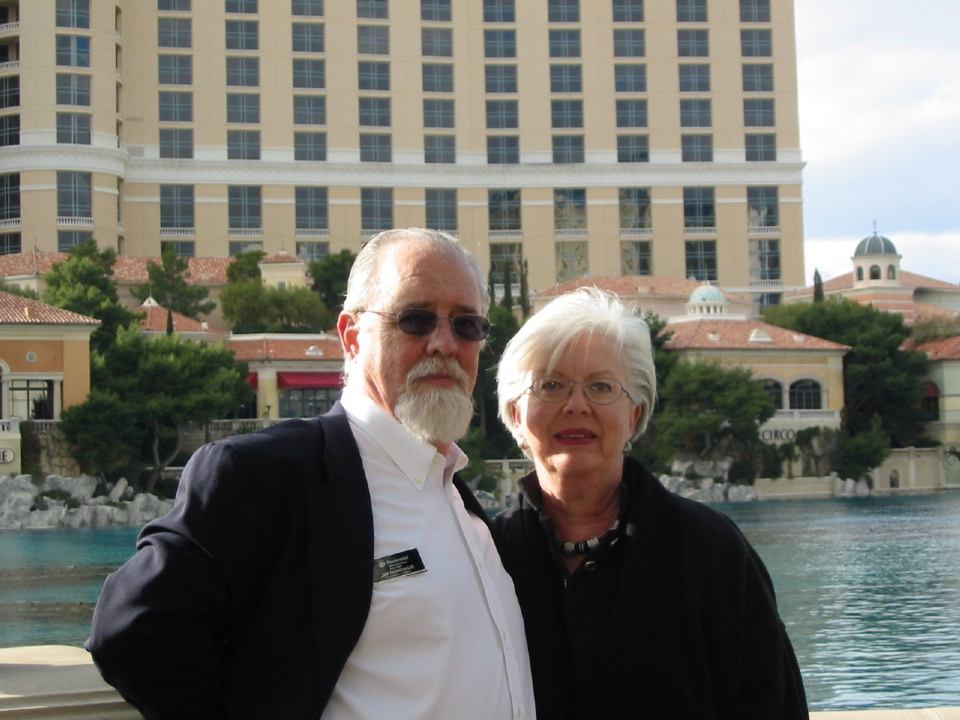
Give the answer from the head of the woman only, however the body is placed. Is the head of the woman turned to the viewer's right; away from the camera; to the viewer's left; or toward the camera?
toward the camera

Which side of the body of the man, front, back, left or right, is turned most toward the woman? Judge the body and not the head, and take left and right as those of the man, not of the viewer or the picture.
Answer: left

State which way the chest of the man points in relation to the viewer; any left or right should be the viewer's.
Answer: facing the viewer and to the right of the viewer
